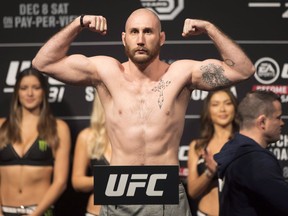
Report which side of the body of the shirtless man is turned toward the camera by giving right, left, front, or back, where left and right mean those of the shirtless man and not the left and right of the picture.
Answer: front
